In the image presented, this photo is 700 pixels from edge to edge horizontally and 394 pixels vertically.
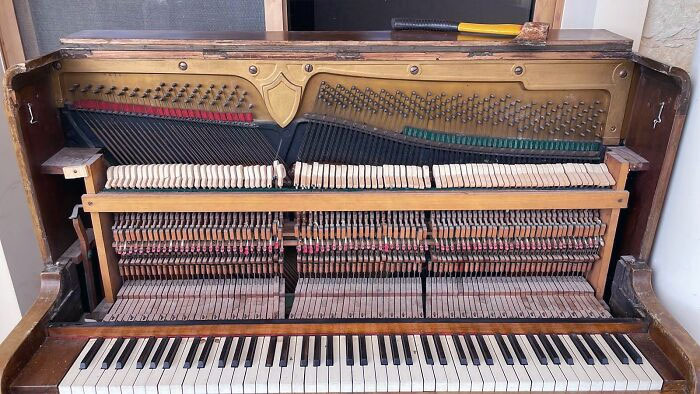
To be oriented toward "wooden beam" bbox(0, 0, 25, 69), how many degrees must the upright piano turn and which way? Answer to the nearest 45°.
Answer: approximately 135° to its right

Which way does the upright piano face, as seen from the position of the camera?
facing the viewer
